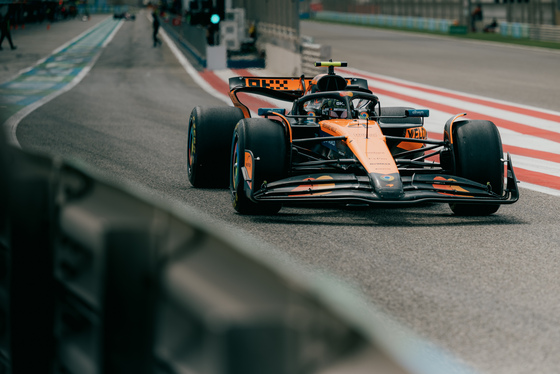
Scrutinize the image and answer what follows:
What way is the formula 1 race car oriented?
toward the camera
